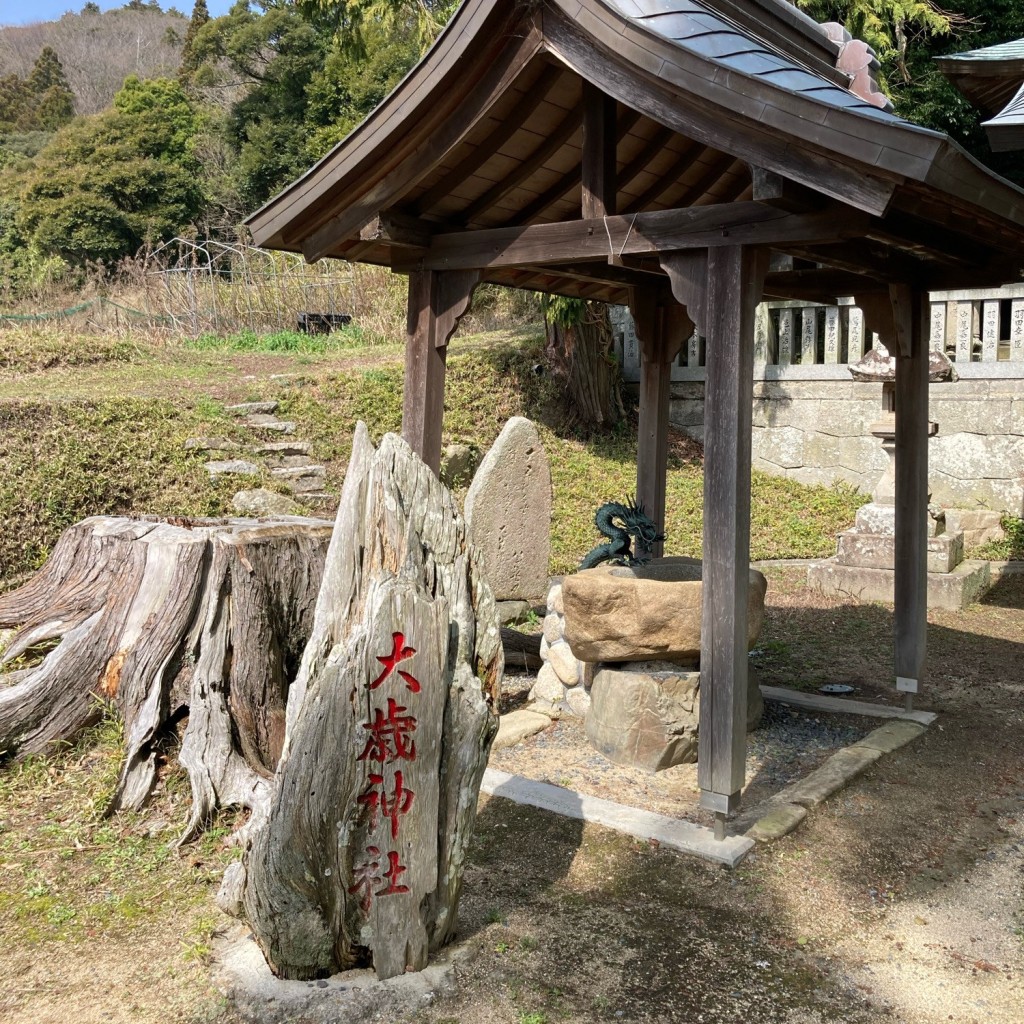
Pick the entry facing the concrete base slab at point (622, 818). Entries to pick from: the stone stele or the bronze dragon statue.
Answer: the stone stele

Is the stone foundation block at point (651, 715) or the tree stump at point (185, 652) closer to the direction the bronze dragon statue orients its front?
the stone foundation block

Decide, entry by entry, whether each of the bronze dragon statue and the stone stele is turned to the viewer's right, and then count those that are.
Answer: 1

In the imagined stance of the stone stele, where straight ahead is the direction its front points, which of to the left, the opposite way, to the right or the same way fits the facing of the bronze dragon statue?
to the left

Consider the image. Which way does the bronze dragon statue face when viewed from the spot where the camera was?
facing to the right of the viewer

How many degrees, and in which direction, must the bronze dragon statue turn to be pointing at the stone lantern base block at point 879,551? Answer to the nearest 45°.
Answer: approximately 45° to its left

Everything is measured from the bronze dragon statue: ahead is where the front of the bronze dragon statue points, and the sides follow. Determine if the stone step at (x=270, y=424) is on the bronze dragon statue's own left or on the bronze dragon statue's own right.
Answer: on the bronze dragon statue's own left

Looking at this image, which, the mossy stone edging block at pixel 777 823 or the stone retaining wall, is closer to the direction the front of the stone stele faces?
the mossy stone edging block

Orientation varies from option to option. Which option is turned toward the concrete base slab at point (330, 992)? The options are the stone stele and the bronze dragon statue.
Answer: the stone stele

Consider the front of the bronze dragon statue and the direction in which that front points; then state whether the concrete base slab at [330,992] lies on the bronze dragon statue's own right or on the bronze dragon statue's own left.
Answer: on the bronze dragon statue's own right

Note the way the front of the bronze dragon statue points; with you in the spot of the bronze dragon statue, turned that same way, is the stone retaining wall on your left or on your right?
on your left

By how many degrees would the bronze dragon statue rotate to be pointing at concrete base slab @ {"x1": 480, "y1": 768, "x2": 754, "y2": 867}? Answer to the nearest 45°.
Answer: approximately 90° to its right

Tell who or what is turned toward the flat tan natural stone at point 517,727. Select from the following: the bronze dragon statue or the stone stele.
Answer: the stone stele
